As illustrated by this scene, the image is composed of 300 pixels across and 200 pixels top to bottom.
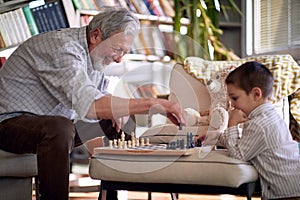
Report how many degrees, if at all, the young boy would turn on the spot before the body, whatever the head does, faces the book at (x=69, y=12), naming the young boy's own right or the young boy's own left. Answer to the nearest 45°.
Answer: approximately 45° to the young boy's own right

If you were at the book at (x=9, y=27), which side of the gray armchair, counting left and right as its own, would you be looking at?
left

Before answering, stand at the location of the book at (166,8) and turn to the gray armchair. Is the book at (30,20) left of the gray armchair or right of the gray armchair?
right

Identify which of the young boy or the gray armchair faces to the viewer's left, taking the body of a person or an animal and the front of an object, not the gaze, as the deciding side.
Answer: the young boy

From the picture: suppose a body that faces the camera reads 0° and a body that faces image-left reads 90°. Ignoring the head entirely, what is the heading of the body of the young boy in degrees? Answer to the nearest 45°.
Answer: approximately 90°

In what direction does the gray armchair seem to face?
to the viewer's right

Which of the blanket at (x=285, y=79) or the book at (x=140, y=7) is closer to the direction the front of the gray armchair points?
the blanket

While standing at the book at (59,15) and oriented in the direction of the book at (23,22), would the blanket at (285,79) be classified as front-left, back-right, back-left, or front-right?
back-left

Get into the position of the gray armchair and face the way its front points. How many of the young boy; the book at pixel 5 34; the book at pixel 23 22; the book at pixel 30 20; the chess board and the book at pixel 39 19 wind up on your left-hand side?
4

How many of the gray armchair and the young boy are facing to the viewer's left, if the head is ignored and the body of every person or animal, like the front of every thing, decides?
1

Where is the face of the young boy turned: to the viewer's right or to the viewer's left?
to the viewer's left

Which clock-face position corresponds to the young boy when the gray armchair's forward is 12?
The young boy is roughly at 1 o'clock from the gray armchair.
